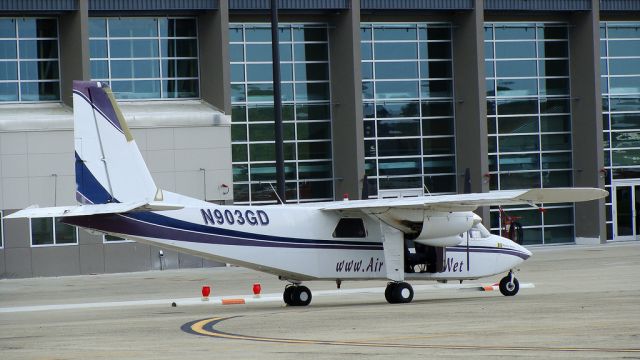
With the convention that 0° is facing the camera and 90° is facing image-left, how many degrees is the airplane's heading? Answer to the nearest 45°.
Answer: approximately 225°

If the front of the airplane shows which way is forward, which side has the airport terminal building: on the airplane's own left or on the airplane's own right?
on the airplane's own left
